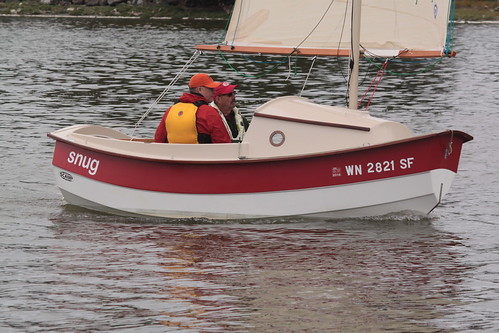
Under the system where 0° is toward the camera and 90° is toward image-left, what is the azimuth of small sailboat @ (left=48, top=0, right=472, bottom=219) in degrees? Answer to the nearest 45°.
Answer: approximately 270°

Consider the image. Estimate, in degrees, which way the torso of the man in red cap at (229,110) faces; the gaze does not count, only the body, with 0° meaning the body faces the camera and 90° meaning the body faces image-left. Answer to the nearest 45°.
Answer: approximately 315°
